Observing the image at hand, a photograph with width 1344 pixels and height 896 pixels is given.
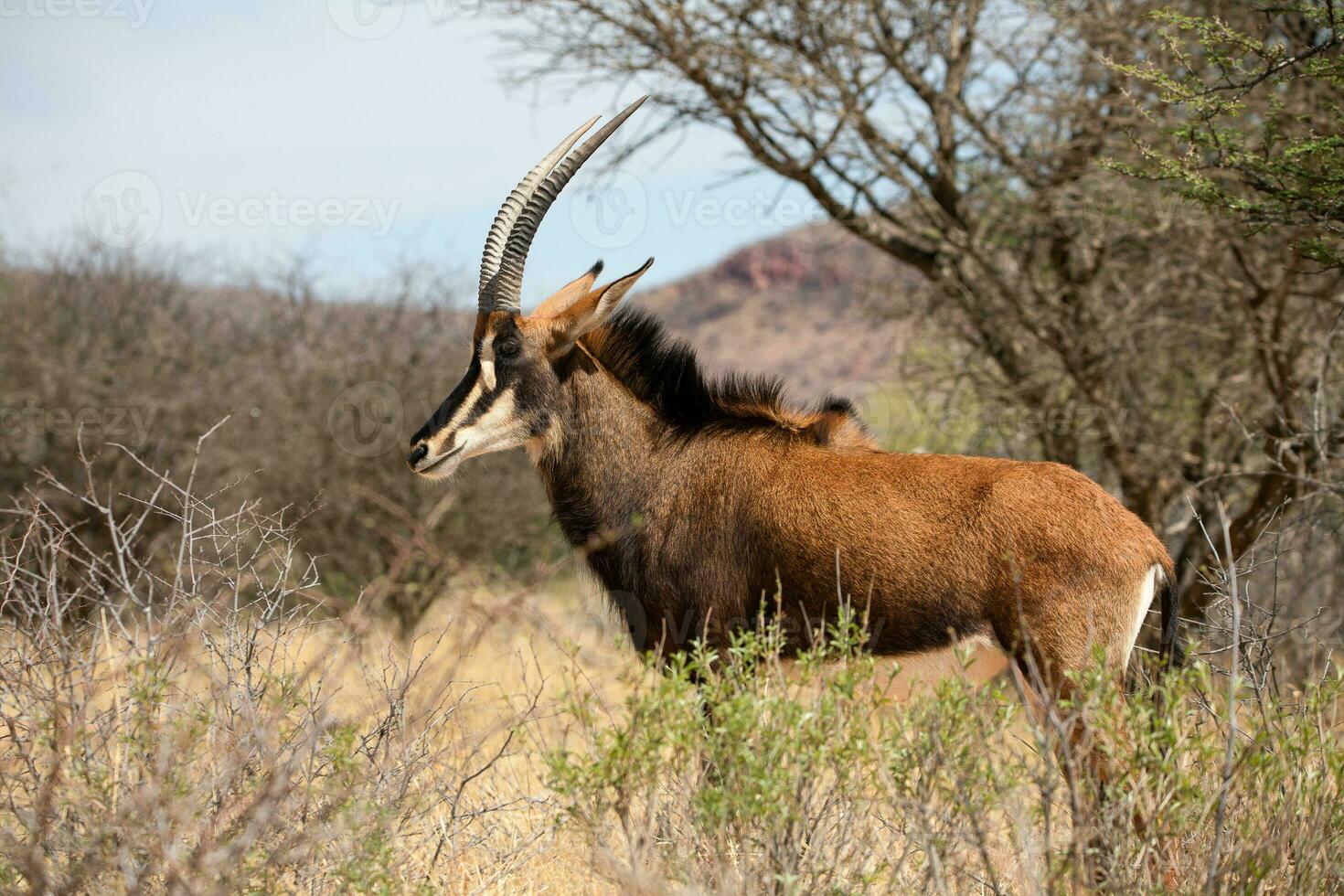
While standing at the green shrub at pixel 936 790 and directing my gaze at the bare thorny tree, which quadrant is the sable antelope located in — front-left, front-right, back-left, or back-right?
front-left

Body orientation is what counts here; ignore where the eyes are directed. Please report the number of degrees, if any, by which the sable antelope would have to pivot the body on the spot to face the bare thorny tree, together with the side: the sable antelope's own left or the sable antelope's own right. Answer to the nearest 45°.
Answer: approximately 135° to the sable antelope's own right

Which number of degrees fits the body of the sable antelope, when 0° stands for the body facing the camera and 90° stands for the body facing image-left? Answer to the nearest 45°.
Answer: approximately 90°

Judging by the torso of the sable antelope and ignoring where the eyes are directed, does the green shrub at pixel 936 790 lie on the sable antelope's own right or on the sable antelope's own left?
on the sable antelope's own left
